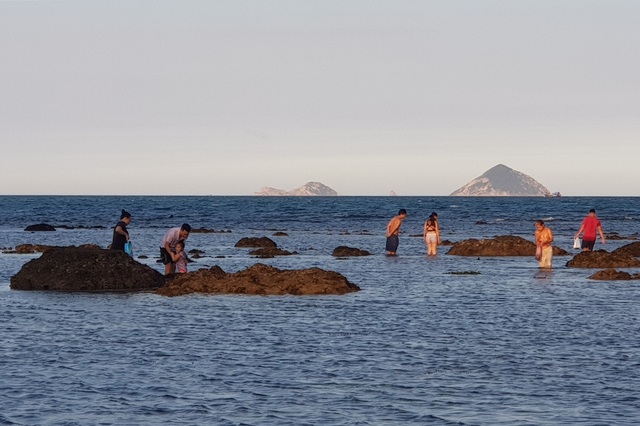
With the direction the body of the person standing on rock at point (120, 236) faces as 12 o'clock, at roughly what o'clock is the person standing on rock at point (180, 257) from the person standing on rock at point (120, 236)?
the person standing on rock at point (180, 257) is roughly at 1 o'clock from the person standing on rock at point (120, 236).

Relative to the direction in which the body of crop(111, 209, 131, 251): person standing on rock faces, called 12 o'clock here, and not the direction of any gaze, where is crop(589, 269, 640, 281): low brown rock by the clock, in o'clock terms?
The low brown rock is roughly at 12 o'clock from the person standing on rock.

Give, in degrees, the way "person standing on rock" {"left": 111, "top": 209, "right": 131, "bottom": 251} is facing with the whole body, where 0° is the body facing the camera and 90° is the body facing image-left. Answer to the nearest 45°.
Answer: approximately 270°
